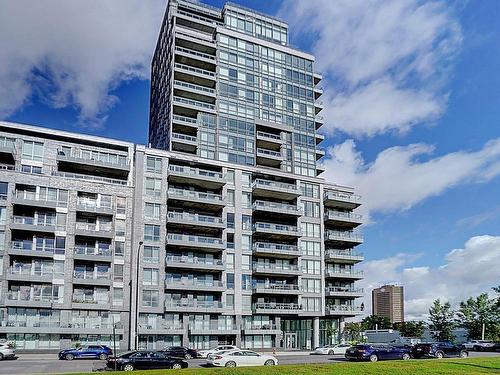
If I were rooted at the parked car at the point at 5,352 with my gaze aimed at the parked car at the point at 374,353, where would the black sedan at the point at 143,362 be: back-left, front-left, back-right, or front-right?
front-right

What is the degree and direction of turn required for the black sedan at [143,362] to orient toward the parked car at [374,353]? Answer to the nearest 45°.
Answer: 0° — it already faces it

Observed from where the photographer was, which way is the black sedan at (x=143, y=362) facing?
facing to the right of the viewer

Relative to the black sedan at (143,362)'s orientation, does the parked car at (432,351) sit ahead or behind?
ahead

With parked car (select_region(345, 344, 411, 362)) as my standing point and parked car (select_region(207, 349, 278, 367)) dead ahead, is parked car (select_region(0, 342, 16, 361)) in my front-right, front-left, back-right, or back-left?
front-right

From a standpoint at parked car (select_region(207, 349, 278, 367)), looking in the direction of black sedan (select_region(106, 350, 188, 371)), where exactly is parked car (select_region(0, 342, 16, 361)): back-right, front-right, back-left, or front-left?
front-right

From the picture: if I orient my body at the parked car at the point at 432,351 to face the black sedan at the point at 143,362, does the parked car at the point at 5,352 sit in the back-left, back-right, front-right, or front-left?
front-right
